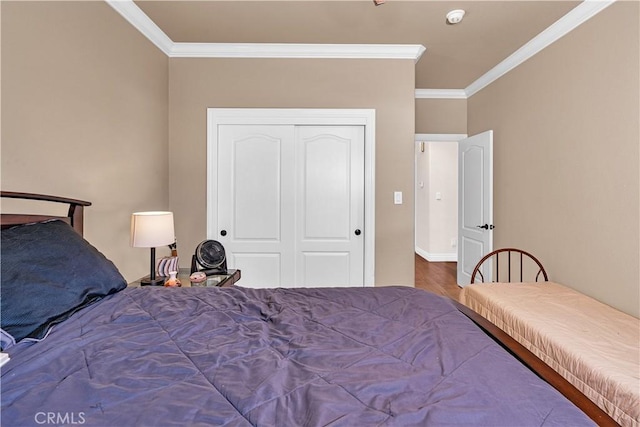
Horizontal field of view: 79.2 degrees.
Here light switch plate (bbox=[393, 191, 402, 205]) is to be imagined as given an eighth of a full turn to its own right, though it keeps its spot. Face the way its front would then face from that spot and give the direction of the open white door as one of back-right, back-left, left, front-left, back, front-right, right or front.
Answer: back

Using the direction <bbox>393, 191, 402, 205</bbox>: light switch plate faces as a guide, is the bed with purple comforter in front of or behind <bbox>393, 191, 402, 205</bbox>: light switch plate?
in front

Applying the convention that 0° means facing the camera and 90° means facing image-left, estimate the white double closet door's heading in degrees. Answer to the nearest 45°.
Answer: approximately 0°

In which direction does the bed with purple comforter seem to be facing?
to the viewer's right

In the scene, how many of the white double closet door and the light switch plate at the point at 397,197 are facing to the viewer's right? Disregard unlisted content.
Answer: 0

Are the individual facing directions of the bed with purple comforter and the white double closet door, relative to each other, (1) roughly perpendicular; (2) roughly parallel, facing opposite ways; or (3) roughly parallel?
roughly perpendicular

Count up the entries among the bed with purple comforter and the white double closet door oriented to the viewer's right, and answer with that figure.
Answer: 1

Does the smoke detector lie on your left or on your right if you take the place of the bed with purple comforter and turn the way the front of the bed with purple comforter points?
on your left

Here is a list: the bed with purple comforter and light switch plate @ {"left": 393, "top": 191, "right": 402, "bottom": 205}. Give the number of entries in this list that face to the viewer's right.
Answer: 1

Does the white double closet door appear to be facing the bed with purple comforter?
yes

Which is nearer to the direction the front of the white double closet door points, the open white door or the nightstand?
the nightstand

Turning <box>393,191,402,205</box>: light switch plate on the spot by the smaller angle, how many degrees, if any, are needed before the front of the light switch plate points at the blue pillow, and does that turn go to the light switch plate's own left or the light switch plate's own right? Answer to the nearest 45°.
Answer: approximately 45° to the light switch plate's own right
